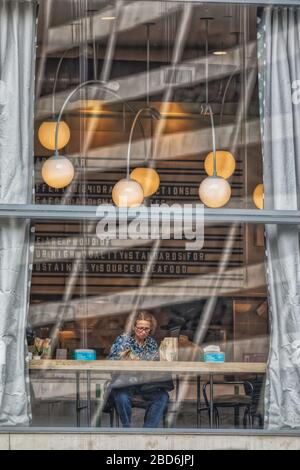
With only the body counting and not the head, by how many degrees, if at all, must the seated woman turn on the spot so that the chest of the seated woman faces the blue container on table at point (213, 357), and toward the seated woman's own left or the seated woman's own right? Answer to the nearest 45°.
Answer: approximately 90° to the seated woman's own left

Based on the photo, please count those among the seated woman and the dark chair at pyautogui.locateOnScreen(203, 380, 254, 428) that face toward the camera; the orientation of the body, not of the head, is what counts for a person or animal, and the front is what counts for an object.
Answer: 2

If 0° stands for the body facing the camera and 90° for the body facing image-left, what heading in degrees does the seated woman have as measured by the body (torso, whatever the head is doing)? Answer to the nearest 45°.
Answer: approximately 0°

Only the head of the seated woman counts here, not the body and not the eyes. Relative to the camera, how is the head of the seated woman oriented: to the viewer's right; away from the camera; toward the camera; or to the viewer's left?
toward the camera

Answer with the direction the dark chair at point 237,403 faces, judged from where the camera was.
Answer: facing the viewer

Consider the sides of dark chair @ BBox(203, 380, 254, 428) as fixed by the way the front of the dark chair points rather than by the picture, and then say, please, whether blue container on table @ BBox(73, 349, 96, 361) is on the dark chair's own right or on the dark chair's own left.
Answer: on the dark chair's own right

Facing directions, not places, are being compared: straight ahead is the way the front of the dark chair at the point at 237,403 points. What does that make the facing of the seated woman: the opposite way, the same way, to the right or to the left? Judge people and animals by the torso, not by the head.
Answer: the same way
